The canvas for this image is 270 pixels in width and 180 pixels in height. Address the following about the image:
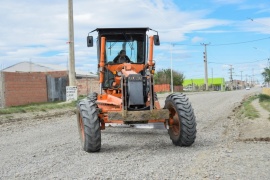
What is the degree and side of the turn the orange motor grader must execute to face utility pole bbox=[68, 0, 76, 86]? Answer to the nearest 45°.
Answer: approximately 180°

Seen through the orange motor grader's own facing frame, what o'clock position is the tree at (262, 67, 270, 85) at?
The tree is roughly at 7 o'clock from the orange motor grader.

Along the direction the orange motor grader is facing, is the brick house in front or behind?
behind

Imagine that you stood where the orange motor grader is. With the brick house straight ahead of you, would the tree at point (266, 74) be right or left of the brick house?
right

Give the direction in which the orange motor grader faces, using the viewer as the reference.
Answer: facing the viewer
